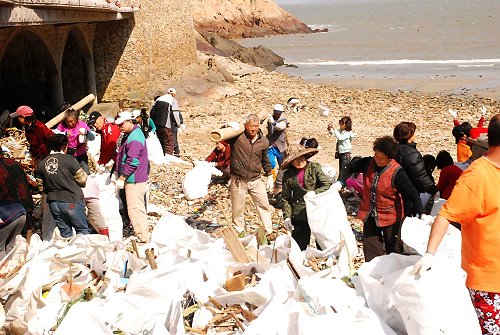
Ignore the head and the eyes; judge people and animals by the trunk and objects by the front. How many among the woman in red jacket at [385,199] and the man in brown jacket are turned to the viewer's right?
0

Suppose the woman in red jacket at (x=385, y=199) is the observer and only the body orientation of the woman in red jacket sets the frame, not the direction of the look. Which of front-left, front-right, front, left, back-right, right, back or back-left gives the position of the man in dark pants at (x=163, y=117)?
right

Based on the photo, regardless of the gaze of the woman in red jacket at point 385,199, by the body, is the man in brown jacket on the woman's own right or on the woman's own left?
on the woman's own right

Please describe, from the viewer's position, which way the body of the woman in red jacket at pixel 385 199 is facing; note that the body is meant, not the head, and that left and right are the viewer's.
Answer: facing the viewer and to the left of the viewer

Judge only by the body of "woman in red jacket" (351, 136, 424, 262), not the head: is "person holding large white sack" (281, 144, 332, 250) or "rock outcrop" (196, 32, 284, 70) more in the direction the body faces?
the person holding large white sack

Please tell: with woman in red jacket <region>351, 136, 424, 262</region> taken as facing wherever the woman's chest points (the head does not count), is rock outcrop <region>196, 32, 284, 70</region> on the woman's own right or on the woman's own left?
on the woman's own right

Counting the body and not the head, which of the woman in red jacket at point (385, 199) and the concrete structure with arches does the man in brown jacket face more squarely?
the woman in red jacket

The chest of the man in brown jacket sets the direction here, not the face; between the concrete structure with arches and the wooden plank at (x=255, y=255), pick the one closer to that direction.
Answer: the wooden plank

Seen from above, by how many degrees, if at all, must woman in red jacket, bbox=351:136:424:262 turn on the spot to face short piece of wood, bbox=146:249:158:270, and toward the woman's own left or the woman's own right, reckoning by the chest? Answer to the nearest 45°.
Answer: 0° — they already face it

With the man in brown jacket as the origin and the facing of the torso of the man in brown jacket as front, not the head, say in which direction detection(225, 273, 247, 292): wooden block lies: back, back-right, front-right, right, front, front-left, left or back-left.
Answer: front

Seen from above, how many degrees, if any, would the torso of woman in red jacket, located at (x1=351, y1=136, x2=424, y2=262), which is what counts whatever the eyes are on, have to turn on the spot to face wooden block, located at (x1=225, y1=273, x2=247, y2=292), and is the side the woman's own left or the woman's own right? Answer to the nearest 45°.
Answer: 0° — they already face it

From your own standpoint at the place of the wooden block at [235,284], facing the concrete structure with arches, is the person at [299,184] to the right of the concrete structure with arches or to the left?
right

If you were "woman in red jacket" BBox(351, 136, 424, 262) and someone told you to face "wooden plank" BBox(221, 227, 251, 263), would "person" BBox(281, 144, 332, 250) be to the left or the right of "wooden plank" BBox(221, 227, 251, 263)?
right

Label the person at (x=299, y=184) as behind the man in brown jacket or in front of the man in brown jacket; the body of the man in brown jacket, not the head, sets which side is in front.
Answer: in front

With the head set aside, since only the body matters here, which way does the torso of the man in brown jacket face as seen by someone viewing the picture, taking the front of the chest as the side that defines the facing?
toward the camera
